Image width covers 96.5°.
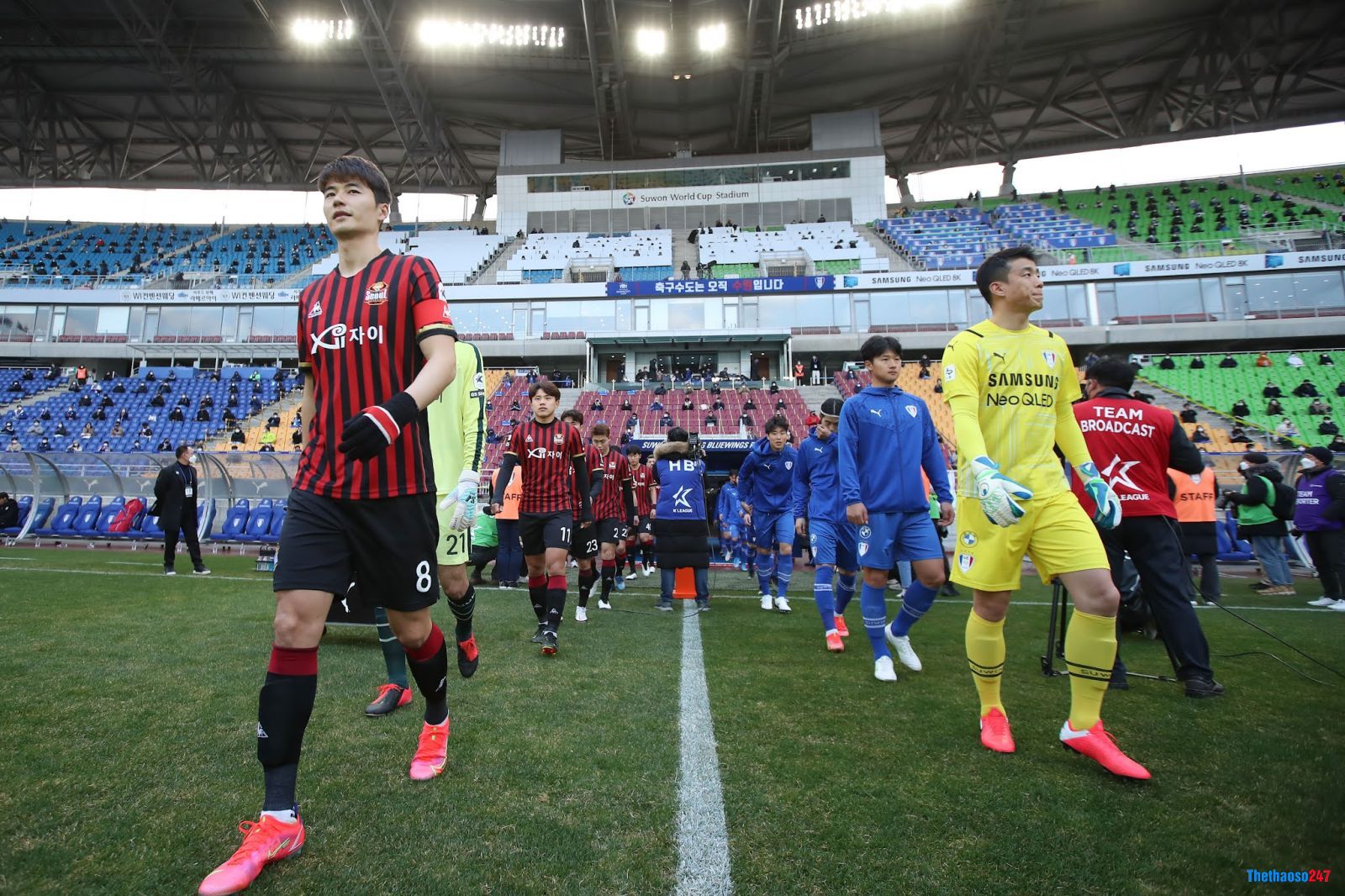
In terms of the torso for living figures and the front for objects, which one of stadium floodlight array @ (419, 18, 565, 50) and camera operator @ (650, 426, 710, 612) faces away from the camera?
the camera operator

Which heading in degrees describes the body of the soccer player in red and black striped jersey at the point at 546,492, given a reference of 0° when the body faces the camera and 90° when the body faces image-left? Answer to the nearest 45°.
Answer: approximately 0°

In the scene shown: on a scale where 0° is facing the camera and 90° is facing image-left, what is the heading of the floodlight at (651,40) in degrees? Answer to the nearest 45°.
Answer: approximately 0°

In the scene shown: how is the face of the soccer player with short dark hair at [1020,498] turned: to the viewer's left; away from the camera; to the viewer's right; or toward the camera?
to the viewer's right

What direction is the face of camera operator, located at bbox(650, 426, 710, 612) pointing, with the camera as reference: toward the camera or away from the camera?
away from the camera

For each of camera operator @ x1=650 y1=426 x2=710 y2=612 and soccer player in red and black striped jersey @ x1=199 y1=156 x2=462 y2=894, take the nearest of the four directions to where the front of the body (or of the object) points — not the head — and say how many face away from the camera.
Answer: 1
